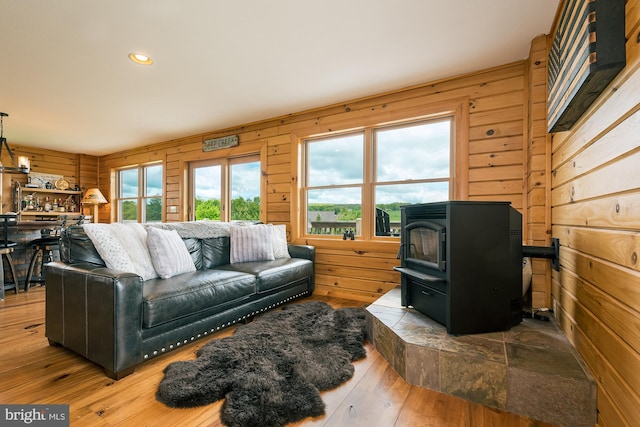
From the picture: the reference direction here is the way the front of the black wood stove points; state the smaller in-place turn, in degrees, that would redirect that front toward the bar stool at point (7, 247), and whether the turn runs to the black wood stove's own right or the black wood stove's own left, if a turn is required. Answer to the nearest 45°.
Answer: approximately 45° to the black wood stove's own right

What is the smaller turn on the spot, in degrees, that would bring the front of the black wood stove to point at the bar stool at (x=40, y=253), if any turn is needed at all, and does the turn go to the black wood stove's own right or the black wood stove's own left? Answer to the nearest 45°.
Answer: approximately 45° to the black wood stove's own right

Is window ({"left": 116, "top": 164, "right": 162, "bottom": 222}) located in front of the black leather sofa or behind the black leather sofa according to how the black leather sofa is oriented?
behind

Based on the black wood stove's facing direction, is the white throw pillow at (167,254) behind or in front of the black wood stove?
in front

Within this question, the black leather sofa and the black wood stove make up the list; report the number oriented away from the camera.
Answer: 0

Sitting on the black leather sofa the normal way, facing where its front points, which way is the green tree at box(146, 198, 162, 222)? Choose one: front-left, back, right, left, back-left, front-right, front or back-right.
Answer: back-left

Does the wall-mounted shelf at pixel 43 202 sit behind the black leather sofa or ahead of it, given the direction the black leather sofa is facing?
behind

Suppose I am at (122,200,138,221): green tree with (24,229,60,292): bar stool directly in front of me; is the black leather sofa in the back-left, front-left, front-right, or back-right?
front-left

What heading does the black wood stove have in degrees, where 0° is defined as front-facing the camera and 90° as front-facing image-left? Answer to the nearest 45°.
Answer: approximately 45°

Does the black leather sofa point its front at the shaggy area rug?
yes

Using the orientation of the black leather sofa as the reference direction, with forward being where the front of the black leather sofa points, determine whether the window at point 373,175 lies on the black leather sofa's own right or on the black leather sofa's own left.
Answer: on the black leather sofa's own left

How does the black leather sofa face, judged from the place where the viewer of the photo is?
facing the viewer and to the right of the viewer

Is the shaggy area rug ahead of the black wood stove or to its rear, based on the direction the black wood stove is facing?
ahead

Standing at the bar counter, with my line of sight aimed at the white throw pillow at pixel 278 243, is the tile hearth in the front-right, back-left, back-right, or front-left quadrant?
front-right

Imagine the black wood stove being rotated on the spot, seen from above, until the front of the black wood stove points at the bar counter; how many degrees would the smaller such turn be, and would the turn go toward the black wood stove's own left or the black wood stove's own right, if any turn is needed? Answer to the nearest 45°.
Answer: approximately 45° to the black wood stove's own right

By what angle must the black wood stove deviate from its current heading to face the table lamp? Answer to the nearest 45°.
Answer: approximately 45° to its right
